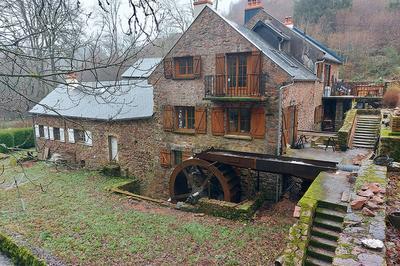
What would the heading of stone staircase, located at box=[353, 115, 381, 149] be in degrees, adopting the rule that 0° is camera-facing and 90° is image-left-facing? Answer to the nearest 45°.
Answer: approximately 0°

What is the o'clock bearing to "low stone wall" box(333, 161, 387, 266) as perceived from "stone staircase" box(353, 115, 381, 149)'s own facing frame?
The low stone wall is roughly at 12 o'clock from the stone staircase.

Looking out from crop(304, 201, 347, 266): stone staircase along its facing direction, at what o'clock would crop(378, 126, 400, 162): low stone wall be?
The low stone wall is roughly at 7 o'clock from the stone staircase.

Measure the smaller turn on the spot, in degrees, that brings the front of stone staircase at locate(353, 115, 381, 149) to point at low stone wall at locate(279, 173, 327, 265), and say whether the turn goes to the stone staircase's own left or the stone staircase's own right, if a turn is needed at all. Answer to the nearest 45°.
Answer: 0° — it already faces it

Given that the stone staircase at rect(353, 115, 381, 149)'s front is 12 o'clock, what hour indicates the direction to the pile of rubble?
The pile of rubble is roughly at 12 o'clock from the stone staircase.

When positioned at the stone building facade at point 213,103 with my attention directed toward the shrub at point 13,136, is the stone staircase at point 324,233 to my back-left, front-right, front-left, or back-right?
back-left

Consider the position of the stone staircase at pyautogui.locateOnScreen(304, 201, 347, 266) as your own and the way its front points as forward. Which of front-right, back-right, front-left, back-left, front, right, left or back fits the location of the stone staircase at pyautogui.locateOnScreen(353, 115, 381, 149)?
back

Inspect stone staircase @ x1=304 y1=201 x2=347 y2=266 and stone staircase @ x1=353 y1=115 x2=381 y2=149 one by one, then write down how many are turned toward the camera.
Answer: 2

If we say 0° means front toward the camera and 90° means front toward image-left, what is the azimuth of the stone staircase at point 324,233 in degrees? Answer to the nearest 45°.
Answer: approximately 0°
